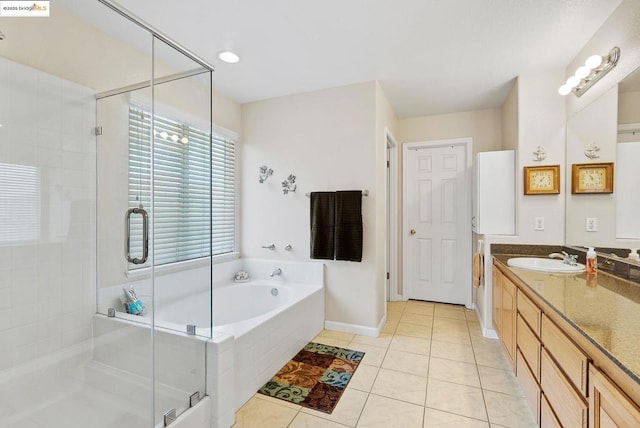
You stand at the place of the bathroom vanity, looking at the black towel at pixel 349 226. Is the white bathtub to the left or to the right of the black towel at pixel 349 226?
left

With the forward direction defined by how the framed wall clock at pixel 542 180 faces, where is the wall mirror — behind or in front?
in front

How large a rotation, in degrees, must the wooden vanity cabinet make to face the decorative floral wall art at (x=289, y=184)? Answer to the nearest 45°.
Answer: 0° — it already faces it

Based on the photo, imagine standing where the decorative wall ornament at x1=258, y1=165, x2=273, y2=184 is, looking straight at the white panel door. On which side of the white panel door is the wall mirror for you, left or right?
right

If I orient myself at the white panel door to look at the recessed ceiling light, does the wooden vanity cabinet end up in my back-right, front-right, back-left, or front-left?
front-left

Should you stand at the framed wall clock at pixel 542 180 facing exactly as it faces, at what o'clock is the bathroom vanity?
The bathroom vanity is roughly at 12 o'clock from the framed wall clock.

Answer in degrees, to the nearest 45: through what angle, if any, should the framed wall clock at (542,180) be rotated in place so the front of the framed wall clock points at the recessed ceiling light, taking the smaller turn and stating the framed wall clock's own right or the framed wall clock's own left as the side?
approximately 45° to the framed wall clock's own right

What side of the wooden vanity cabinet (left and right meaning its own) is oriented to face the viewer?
left

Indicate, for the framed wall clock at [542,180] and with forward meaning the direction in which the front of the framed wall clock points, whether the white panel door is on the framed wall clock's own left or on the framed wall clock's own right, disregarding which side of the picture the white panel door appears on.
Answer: on the framed wall clock's own right
